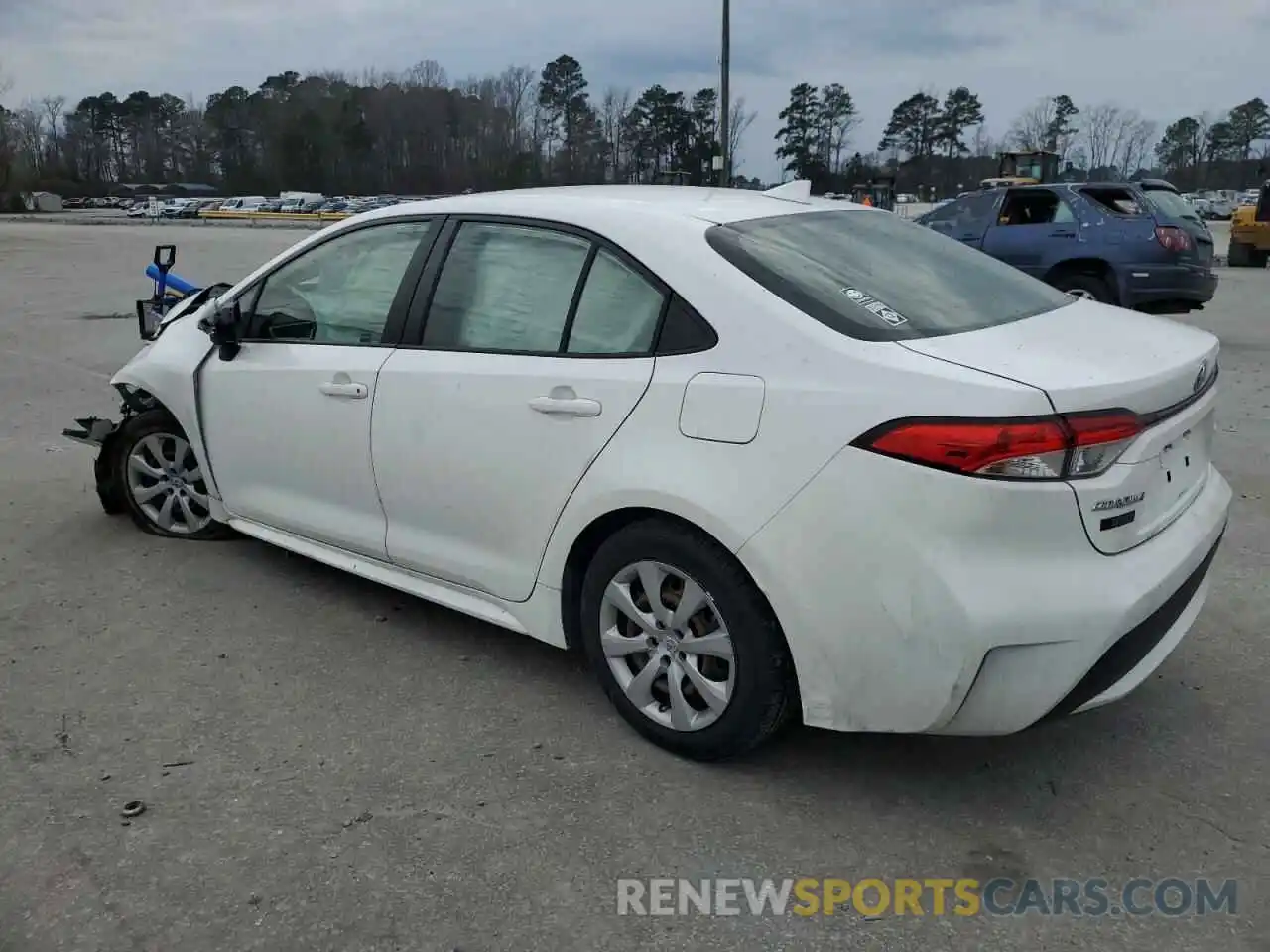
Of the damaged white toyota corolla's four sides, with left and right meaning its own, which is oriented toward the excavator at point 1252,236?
right

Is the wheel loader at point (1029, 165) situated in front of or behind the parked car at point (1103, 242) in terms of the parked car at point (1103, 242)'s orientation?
in front

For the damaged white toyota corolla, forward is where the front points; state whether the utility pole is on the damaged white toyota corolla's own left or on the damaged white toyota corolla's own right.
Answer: on the damaged white toyota corolla's own right

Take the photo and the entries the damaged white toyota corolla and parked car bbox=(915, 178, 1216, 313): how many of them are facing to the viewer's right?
0

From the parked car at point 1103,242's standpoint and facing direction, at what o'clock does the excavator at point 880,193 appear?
The excavator is roughly at 1 o'clock from the parked car.

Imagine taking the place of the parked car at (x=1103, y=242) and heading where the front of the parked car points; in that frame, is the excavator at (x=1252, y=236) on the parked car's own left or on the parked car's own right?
on the parked car's own right

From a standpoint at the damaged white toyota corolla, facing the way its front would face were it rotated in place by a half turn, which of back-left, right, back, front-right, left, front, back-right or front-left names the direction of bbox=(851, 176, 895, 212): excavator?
back-left

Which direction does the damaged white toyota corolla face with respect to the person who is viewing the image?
facing away from the viewer and to the left of the viewer

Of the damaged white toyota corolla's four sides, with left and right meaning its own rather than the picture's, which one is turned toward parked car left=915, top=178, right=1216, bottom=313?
right

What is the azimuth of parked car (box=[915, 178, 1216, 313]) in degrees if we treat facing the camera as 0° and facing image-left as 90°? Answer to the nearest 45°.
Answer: approximately 135°
